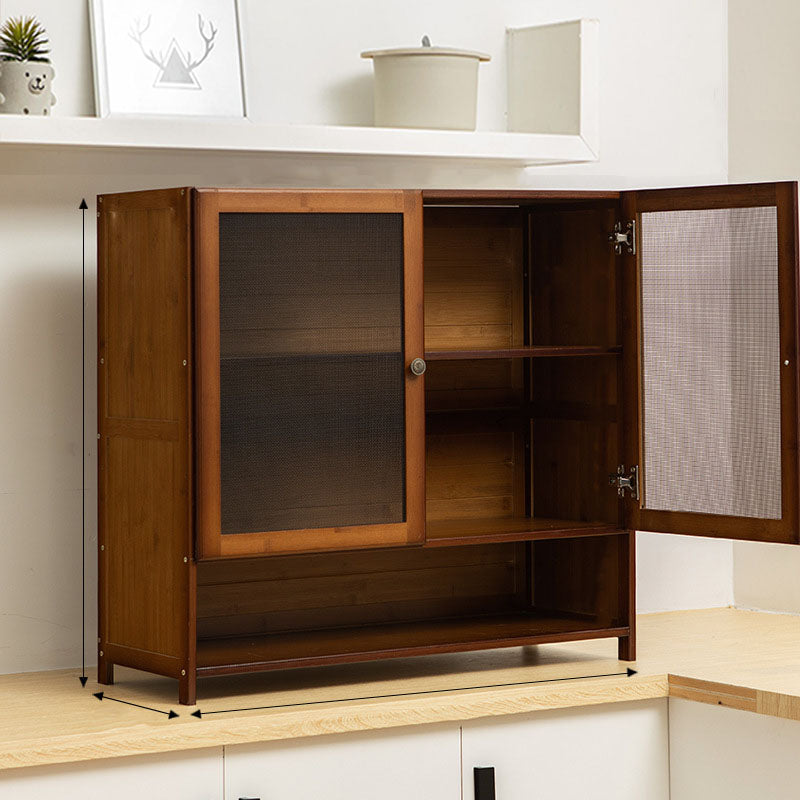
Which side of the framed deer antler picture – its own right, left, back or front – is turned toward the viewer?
front

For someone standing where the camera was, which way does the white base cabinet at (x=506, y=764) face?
facing the viewer and to the right of the viewer

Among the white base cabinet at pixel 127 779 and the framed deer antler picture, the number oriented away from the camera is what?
0

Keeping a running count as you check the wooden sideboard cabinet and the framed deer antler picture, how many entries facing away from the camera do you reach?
0

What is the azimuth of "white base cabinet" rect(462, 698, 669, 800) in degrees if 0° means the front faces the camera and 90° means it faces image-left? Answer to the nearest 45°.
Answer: approximately 315°
